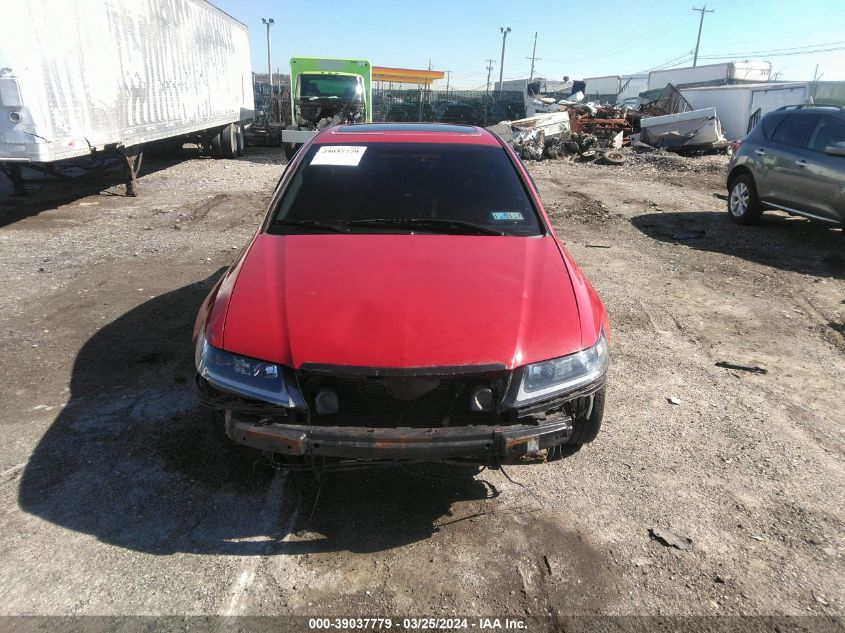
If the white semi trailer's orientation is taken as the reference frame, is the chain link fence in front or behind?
behind

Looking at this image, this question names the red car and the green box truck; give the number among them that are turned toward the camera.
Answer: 2

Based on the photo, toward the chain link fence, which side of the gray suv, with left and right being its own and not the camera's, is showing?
back

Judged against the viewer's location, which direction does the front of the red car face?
facing the viewer

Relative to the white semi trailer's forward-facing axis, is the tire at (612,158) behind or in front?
behind

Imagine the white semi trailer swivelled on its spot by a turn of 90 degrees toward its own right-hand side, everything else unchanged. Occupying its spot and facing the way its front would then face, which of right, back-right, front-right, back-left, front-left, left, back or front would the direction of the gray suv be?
back

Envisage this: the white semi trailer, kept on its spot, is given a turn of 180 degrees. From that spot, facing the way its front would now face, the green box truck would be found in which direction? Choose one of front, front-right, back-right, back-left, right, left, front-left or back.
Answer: front

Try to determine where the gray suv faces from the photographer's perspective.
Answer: facing the viewer and to the right of the viewer

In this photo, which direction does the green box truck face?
toward the camera

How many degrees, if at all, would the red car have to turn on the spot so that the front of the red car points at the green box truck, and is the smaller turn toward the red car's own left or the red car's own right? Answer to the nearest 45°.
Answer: approximately 180°

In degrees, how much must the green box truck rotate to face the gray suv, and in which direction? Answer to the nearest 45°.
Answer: approximately 45° to its left
